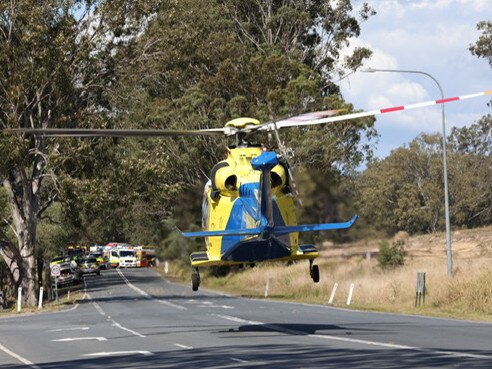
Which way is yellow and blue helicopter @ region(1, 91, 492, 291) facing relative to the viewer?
away from the camera
